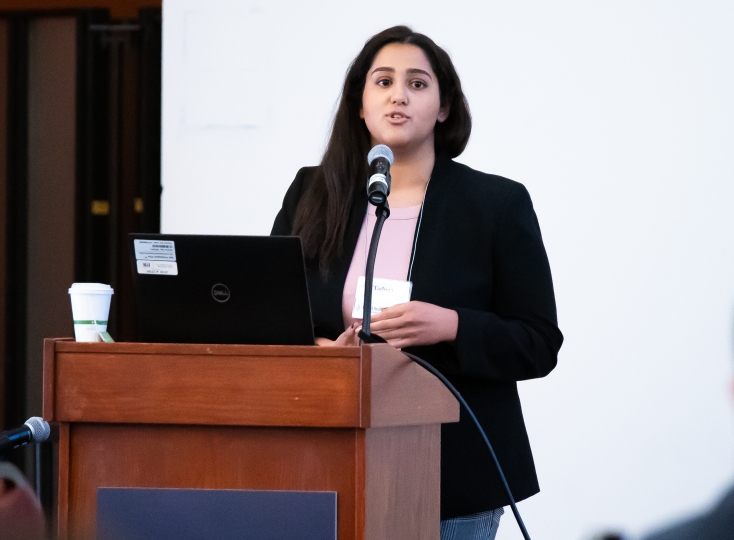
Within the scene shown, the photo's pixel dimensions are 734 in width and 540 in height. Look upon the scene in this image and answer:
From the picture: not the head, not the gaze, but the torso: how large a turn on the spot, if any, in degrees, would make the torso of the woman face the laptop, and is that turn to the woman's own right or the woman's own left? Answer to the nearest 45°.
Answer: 0° — they already face it

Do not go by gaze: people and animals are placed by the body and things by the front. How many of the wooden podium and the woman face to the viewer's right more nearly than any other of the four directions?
0

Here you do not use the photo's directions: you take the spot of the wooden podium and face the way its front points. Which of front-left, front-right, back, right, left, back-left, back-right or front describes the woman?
back

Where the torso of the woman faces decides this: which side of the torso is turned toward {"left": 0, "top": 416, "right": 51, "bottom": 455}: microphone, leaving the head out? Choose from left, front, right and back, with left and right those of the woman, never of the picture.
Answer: front

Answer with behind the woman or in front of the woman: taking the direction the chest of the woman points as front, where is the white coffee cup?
in front

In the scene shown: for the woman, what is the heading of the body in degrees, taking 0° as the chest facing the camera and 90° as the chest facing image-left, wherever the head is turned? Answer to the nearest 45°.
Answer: approximately 45°

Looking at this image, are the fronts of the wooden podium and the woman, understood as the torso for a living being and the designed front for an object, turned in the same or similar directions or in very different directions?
same or similar directions
